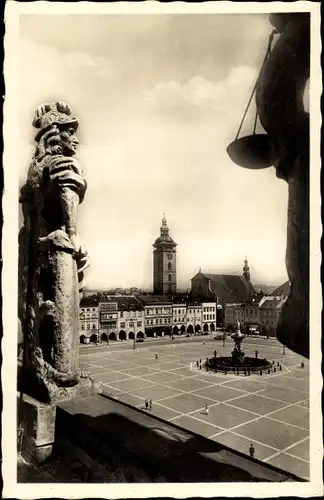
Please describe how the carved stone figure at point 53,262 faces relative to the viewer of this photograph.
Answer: facing to the right of the viewer

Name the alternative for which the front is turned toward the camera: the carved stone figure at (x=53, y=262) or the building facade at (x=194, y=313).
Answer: the building facade

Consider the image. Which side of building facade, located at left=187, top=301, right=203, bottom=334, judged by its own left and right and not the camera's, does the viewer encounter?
front

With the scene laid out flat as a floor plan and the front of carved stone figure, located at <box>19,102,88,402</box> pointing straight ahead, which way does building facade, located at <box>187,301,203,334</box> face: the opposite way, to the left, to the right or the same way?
to the right

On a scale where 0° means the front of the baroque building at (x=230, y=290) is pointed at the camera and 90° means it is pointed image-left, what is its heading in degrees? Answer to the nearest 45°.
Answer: approximately 45°

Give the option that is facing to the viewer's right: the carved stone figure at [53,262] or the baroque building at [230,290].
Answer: the carved stone figure

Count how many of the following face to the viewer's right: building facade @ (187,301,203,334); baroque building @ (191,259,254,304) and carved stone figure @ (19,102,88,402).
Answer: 1

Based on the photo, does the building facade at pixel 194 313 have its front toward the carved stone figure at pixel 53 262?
yes

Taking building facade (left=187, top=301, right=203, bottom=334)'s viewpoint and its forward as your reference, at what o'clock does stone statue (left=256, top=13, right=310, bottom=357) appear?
The stone statue is roughly at 12 o'clock from the building facade.

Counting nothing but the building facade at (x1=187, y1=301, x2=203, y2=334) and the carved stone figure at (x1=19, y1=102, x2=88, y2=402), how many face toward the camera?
1

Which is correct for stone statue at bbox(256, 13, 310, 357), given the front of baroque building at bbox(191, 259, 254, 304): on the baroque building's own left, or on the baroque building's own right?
on the baroque building's own left
